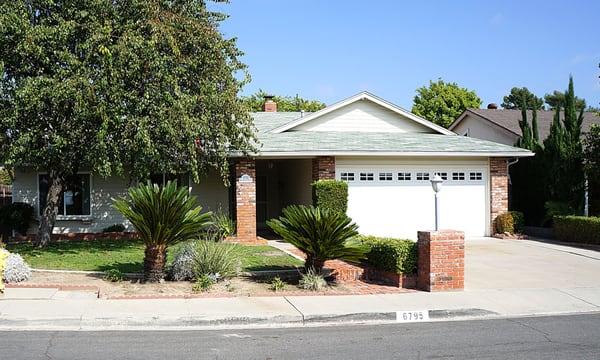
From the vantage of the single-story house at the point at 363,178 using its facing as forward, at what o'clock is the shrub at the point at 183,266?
The shrub is roughly at 1 o'clock from the single-story house.

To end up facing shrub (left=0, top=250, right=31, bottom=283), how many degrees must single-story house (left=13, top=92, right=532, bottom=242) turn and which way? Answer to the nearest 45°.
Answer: approximately 45° to its right

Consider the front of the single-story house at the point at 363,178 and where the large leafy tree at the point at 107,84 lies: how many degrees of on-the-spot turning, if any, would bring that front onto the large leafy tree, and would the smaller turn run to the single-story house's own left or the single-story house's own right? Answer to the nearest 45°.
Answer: approximately 45° to the single-story house's own right

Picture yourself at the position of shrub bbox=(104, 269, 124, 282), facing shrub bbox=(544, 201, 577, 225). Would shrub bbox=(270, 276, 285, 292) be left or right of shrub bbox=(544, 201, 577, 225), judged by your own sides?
right

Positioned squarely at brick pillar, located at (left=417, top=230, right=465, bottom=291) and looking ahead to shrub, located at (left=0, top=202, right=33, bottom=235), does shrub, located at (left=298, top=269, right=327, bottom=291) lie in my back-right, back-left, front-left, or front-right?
front-left

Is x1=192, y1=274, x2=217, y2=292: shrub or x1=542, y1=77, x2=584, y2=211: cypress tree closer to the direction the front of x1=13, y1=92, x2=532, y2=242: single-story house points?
the shrub

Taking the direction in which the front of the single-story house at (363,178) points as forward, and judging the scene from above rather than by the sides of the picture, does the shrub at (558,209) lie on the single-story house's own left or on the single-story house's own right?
on the single-story house's own left

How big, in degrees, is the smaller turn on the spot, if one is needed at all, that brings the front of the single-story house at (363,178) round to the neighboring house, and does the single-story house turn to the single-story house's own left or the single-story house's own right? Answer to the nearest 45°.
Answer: approximately 135° to the single-story house's own left

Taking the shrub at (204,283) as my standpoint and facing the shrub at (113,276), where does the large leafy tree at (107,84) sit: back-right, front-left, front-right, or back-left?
front-right

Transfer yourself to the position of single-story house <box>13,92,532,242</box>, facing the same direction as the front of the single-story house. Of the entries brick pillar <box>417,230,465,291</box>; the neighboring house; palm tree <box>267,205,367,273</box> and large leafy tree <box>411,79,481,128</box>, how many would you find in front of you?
2

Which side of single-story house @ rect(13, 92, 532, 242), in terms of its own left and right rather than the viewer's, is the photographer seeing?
front

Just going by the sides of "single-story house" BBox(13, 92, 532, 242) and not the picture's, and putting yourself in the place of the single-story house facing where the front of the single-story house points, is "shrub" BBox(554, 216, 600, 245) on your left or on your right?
on your left

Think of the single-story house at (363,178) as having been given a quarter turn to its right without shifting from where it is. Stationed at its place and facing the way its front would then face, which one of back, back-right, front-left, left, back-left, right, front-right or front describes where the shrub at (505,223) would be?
back

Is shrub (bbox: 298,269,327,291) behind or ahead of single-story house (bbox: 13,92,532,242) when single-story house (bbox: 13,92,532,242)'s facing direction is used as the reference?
ahead

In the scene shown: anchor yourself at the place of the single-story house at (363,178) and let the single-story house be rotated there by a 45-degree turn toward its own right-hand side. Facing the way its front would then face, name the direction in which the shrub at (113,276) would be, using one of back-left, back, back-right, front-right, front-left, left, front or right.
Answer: front

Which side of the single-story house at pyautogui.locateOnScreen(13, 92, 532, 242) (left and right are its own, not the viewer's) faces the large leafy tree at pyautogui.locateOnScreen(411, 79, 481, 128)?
back

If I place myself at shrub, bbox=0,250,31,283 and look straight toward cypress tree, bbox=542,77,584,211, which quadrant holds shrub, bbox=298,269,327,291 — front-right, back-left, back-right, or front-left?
front-right

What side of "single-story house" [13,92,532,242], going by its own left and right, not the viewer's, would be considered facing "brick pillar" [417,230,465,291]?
front

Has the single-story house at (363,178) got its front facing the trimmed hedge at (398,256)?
yes
